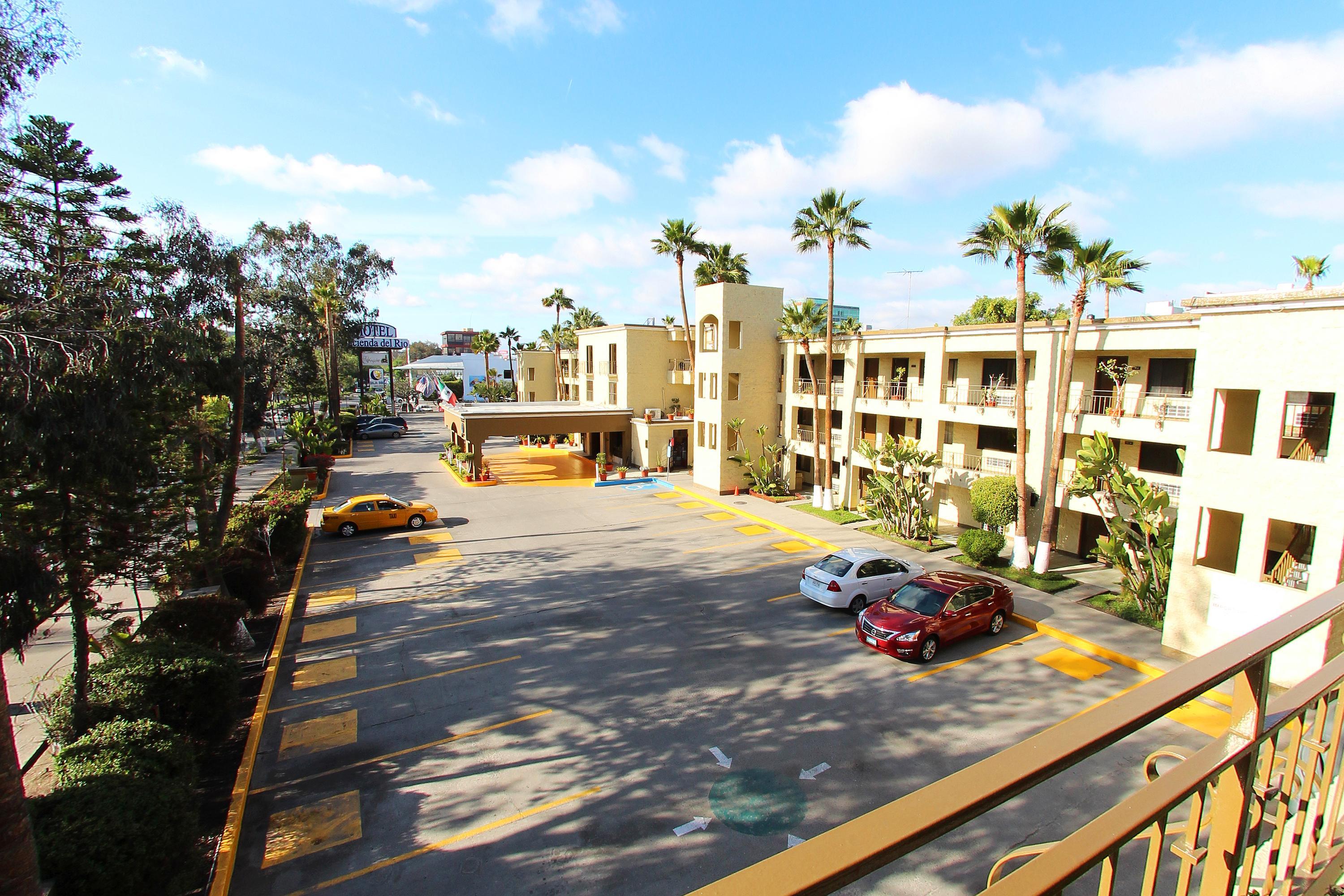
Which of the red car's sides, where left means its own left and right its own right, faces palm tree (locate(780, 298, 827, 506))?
right

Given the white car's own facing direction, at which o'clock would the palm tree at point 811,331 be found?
The palm tree is roughly at 10 o'clock from the white car.

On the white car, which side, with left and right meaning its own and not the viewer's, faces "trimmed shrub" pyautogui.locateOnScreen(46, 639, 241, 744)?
back

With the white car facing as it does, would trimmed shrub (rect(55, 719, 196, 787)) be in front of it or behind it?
behind

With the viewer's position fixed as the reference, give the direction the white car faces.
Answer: facing away from the viewer and to the right of the viewer

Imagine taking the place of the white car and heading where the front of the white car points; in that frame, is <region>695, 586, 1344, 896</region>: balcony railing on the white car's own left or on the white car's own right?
on the white car's own right

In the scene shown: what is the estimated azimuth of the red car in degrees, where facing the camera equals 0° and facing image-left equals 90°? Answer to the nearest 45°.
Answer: approximately 45°

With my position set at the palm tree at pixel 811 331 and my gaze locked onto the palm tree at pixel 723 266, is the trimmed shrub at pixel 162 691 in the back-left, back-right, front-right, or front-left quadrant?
back-left

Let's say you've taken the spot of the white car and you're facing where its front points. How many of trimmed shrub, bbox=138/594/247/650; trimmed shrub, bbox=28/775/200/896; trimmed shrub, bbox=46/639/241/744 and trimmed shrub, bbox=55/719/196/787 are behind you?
4

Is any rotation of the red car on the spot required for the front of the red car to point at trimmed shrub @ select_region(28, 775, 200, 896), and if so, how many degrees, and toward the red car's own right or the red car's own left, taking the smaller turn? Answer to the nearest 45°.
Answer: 0° — it already faces it

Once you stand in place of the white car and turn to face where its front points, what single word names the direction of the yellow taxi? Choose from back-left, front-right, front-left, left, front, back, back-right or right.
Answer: back-left

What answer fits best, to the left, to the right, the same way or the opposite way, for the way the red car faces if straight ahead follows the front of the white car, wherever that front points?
the opposite way

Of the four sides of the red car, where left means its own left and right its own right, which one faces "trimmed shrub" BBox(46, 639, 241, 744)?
front

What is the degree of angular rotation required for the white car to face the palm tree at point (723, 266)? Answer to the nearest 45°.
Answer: approximately 90° to its left

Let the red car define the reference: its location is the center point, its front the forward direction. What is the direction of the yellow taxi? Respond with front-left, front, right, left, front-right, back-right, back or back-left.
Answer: front-right

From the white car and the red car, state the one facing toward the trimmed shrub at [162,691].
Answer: the red car

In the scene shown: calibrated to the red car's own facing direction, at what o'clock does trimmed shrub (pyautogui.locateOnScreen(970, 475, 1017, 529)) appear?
The trimmed shrub is roughly at 5 o'clock from the red car.
